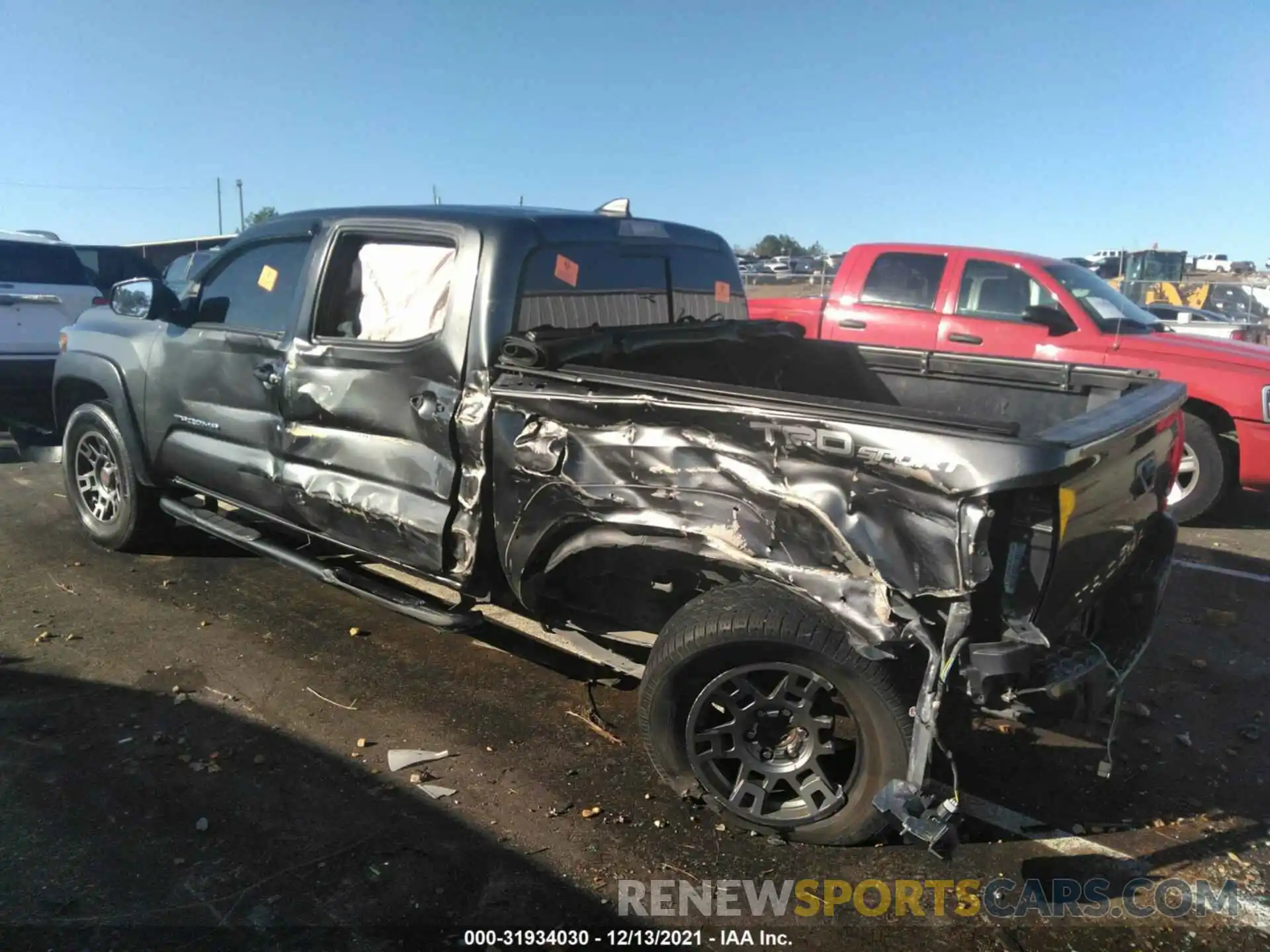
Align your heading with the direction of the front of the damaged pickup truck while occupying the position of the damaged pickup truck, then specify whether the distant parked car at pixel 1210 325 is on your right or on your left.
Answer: on your right

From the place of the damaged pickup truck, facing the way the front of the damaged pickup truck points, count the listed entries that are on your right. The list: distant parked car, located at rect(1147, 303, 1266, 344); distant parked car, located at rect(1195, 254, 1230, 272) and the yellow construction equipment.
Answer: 3

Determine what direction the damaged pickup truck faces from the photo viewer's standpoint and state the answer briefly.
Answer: facing away from the viewer and to the left of the viewer

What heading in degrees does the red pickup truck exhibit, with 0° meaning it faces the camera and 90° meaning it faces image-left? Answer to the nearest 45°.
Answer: approximately 315°
